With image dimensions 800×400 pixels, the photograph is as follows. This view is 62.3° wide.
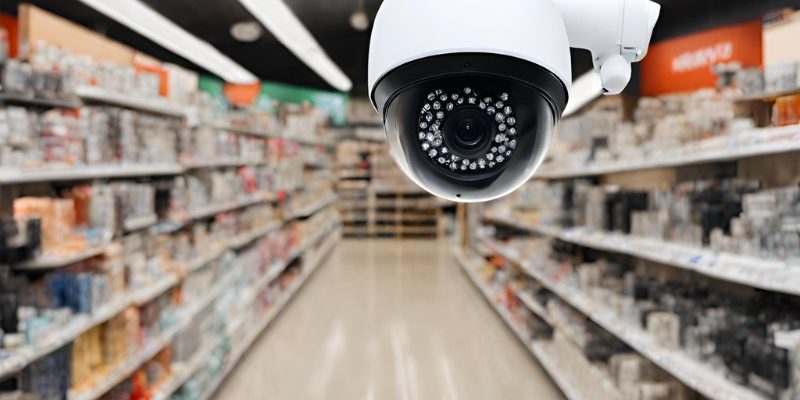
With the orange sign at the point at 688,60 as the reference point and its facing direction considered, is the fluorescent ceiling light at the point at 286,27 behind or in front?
in front

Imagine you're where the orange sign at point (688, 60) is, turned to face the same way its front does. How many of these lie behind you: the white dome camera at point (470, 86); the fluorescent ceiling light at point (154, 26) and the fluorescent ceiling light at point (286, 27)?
0

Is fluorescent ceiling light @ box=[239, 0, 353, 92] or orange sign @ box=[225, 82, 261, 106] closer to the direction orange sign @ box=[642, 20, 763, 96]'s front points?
the fluorescent ceiling light

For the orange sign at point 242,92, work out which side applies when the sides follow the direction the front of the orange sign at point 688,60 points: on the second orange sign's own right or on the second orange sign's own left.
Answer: on the second orange sign's own right

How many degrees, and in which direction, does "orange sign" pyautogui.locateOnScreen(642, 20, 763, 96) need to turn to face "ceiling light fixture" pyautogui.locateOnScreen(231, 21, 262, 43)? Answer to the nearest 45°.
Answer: approximately 45° to its right

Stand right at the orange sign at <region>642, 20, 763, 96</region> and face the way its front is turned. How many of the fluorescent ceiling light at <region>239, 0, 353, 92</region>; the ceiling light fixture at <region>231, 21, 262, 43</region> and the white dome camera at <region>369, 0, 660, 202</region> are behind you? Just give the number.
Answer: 0

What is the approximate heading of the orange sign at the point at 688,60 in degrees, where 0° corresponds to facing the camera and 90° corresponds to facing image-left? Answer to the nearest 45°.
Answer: approximately 45°

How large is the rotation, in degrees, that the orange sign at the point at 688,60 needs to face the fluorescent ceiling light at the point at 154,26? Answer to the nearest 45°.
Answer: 0° — it already faces it
